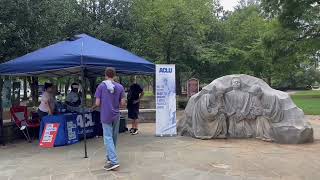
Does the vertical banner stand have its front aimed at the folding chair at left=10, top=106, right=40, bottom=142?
no

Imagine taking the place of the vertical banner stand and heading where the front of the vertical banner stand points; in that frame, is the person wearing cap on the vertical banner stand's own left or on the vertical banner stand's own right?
on the vertical banner stand's own right

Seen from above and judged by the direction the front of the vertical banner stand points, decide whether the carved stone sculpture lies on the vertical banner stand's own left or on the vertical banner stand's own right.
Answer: on the vertical banner stand's own left

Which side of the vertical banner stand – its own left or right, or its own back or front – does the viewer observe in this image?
front

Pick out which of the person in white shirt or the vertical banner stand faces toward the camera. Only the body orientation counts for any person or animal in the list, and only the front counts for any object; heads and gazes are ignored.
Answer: the vertical banner stand

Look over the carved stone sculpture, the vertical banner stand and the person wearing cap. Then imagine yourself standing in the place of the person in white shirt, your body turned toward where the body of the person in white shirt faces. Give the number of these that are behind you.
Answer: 0

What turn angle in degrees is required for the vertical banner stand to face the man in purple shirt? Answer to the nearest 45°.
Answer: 0° — it already faces them
